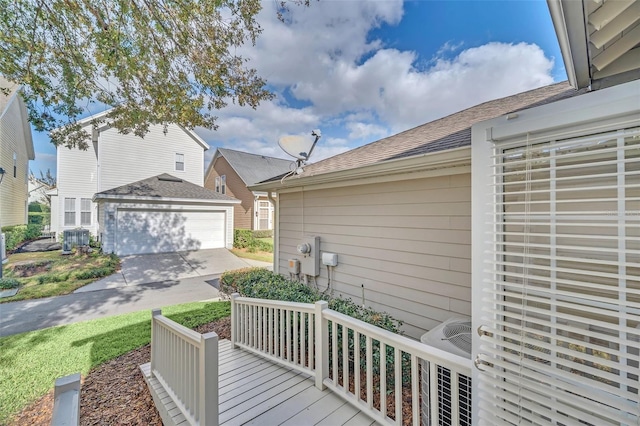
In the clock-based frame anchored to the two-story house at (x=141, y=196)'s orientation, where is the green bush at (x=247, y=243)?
The green bush is roughly at 10 o'clock from the two-story house.

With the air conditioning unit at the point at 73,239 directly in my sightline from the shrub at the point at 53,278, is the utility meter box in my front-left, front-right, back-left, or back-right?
back-right

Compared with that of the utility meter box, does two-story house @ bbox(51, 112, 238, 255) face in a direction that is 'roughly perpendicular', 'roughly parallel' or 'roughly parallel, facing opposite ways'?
roughly perpendicular

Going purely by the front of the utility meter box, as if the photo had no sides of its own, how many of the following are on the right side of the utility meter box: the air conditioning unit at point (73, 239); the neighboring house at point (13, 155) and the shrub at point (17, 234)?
3

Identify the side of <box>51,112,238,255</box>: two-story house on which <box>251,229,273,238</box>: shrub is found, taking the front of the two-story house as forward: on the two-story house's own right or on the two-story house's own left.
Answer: on the two-story house's own left

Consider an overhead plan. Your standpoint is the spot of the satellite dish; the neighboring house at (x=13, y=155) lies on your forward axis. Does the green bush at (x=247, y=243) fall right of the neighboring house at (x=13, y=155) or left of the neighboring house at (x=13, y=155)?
right

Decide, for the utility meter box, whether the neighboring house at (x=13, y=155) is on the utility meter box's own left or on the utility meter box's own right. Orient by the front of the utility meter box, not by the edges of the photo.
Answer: on the utility meter box's own right

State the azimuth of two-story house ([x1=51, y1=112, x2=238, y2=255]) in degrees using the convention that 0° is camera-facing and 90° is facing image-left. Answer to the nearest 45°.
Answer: approximately 0°

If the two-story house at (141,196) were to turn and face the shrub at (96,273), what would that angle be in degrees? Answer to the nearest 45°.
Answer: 0° — it already faces it

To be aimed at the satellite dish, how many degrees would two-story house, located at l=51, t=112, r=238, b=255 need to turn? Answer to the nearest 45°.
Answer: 0° — it already faces it

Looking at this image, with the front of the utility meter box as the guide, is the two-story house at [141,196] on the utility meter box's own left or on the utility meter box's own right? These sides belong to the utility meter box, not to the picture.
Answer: on the utility meter box's own right

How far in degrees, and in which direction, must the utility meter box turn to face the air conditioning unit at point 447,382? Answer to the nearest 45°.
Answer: approximately 45° to its left
